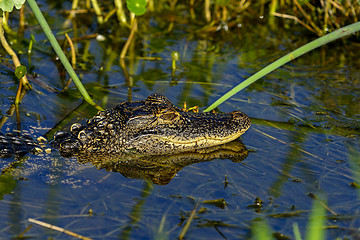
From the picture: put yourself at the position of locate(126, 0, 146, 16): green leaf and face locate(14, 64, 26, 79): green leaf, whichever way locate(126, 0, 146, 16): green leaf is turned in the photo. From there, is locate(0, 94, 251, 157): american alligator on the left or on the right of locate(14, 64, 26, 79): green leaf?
left

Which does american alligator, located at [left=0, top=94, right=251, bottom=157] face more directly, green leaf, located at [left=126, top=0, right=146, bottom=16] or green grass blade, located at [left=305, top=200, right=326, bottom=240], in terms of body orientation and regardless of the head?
the green grass blade

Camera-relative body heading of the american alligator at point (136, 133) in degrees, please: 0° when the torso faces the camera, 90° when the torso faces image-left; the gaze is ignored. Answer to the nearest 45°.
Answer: approximately 270°

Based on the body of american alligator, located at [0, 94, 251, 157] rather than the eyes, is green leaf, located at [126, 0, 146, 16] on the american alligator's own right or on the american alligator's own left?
on the american alligator's own left

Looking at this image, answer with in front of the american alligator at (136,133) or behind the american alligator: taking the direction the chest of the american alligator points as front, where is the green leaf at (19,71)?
behind

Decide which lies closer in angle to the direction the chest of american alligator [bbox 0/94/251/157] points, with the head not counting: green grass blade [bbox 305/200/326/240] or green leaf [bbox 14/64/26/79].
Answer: the green grass blade

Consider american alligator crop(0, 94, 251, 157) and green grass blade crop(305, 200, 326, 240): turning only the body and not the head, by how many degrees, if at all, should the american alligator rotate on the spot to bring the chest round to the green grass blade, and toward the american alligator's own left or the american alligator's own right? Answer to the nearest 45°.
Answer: approximately 45° to the american alligator's own right
